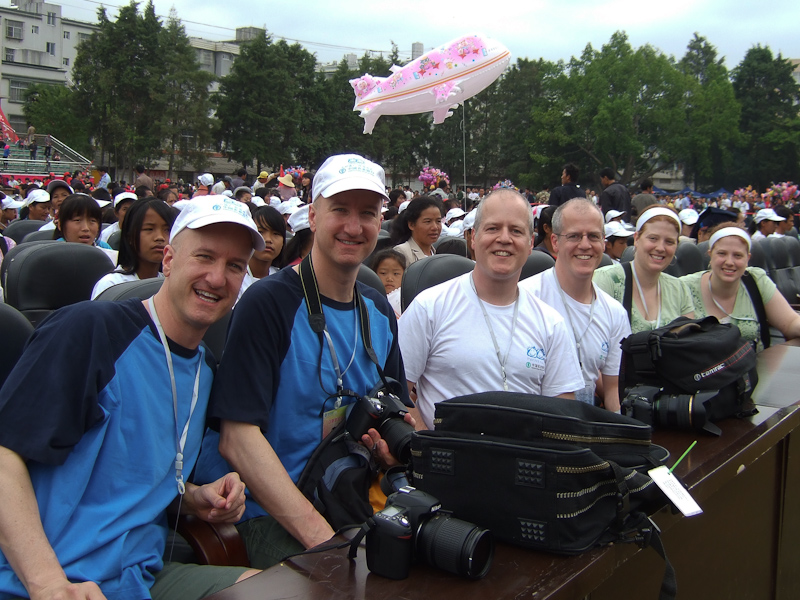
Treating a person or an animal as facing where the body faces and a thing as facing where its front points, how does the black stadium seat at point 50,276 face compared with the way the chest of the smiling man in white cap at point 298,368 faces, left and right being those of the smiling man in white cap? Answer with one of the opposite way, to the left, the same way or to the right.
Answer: the same way

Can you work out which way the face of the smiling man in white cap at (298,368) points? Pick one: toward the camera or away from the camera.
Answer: toward the camera

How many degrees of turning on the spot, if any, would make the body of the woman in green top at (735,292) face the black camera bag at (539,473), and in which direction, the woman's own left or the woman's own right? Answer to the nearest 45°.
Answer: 0° — they already face it

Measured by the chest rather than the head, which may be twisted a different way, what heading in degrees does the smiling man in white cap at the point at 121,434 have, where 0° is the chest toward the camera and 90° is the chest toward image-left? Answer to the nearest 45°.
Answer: approximately 315°

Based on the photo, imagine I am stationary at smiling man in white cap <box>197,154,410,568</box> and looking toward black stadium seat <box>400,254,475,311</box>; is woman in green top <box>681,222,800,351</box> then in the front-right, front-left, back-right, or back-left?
front-right

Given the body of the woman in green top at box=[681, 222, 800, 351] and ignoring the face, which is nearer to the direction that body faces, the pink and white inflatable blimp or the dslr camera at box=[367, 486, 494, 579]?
the dslr camera

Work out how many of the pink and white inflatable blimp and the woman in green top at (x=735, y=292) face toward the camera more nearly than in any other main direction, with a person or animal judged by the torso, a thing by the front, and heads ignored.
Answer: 1

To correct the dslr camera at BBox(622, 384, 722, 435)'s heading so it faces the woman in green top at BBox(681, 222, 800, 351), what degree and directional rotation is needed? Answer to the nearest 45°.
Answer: approximately 90° to its left

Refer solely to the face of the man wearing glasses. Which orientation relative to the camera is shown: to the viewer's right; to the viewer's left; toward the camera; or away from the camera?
toward the camera

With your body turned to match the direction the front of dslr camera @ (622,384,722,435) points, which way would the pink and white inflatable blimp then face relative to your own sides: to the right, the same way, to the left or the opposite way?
the same way

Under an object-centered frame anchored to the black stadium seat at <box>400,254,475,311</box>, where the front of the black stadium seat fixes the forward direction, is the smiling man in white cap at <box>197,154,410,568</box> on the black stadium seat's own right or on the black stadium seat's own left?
on the black stadium seat's own right

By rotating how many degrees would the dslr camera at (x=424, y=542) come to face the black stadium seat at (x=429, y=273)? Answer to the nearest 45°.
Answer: approximately 135° to its left

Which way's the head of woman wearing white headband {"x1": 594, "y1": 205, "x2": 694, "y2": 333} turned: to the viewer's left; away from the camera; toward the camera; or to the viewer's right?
toward the camera

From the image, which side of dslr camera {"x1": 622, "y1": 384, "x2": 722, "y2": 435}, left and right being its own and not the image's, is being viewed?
right

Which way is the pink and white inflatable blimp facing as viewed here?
to the viewer's right
